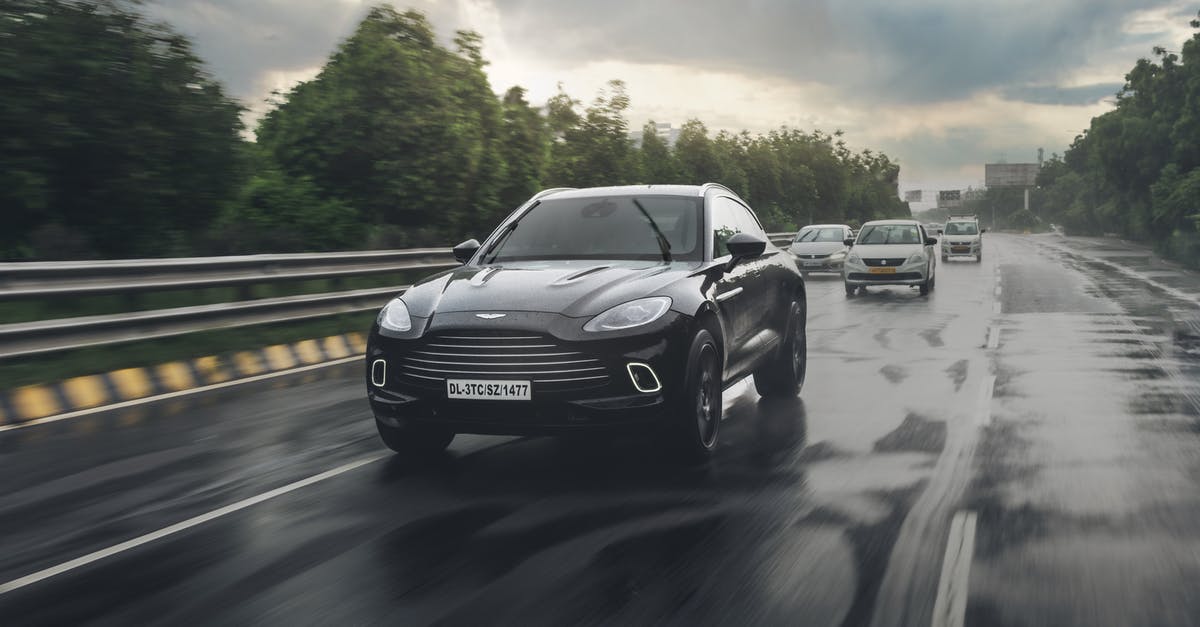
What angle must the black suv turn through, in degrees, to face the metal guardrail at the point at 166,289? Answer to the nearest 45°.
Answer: approximately 90° to its right

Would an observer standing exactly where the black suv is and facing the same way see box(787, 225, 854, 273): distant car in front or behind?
behind

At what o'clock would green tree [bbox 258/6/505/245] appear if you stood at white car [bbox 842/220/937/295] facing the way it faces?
The green tree is roughly at 2 o'clock from the white car.

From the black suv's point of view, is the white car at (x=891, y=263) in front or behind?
behind

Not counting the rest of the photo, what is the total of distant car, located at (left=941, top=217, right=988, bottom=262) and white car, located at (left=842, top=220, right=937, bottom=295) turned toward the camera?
2

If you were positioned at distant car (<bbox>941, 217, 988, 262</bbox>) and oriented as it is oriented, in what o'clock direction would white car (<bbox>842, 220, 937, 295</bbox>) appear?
The white car is roughly at 12 o'clock from the distant car.

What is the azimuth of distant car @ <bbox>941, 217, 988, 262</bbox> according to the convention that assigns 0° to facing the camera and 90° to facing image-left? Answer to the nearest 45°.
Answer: approximately 0°

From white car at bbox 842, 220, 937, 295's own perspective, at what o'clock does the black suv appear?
The black suv is roughly at 12 o'clock from the white car.
